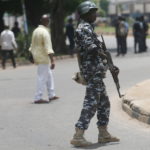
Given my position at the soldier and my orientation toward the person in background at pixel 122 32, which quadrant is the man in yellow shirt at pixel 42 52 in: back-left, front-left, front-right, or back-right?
front-left

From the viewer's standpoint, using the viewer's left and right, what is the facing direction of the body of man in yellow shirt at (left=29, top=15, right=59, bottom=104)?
facing away from the viewer and to the right of the viewer

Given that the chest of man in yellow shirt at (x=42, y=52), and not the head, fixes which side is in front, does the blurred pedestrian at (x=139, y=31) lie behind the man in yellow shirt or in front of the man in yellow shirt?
in front

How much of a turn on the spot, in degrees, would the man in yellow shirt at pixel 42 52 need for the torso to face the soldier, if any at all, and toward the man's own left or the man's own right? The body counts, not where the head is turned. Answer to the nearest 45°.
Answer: approximately 135° to the man's own right
